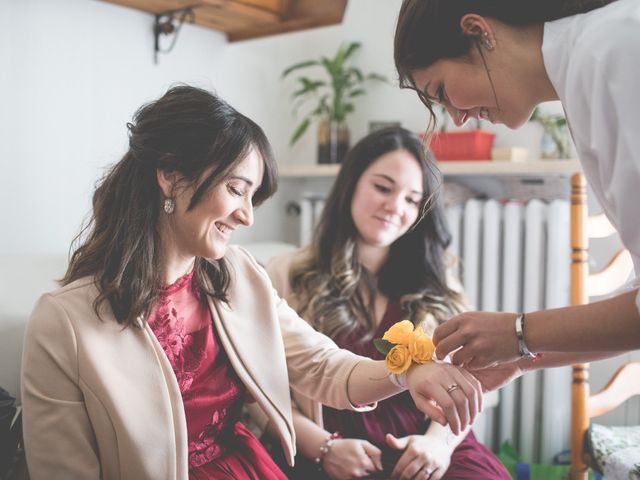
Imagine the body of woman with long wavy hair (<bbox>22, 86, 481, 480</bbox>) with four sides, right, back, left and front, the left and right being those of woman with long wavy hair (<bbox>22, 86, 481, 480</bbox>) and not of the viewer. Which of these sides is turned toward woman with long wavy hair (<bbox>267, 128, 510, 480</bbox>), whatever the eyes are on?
left

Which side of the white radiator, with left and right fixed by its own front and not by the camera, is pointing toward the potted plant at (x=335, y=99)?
right

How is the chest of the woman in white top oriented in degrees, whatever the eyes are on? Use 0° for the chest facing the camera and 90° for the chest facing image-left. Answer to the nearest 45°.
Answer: approximately 90°

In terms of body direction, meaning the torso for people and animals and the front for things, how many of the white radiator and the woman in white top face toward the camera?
1

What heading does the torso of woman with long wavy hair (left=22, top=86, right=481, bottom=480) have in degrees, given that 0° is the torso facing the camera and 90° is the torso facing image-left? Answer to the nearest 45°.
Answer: approximately 315°

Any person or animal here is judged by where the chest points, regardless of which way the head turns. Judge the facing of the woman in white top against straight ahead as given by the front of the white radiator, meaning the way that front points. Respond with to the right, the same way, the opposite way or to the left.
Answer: to the right

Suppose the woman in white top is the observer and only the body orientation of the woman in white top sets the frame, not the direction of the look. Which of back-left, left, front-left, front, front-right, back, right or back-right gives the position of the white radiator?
right

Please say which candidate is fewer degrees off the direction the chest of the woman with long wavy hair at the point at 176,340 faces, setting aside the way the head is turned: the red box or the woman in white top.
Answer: the woman in white top

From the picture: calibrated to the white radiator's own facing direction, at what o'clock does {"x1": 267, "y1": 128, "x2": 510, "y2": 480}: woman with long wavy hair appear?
The woman with long wavy hair is roughly at 1 o'clock from the white radiator.
